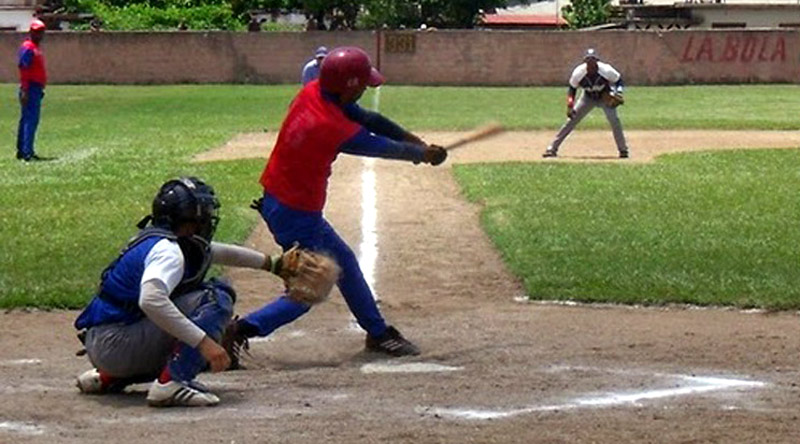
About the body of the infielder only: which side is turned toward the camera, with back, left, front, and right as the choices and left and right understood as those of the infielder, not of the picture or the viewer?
front

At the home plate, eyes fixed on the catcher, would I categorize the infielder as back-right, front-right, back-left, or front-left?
back-right

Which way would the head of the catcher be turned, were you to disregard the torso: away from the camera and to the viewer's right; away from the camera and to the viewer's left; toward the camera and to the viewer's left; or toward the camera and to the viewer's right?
away from the camera and to the viewer's right

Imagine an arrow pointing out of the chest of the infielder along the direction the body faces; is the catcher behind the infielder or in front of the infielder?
in front

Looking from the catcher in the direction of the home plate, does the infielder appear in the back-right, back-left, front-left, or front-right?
front-left

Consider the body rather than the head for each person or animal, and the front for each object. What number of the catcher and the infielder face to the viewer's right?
1

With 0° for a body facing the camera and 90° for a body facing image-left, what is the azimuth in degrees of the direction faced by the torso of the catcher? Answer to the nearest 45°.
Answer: approximately 270°

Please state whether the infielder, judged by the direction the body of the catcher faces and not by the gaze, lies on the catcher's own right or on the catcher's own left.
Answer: on the catcher's own left

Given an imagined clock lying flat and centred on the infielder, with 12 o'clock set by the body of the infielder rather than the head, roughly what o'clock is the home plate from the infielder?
The home plate is roughly at 12 o'clock from the infielder.
